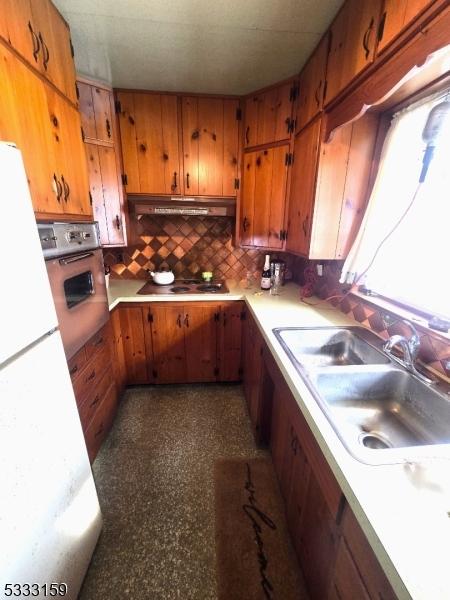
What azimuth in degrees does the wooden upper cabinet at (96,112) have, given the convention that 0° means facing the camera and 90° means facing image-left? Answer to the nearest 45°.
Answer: approximately 315°

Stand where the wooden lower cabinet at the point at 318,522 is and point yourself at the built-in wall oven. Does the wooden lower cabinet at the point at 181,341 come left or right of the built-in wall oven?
right

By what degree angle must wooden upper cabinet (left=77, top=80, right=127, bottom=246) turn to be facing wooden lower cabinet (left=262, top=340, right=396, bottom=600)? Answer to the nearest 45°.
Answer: approximately 45° to its right

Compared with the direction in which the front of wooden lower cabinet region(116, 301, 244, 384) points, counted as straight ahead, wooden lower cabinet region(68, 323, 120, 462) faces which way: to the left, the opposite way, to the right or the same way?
to the left

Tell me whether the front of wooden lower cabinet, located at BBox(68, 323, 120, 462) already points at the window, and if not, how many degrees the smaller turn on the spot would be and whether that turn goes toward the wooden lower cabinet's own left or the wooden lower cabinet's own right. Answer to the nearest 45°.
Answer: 0° — it already faces it

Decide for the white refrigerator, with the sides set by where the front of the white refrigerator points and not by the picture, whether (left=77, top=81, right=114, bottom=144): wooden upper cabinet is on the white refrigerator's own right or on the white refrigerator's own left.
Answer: on the white refrigerator's own left

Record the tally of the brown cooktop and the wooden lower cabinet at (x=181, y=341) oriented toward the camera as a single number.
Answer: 2

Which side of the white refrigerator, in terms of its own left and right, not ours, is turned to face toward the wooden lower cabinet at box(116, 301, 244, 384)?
left

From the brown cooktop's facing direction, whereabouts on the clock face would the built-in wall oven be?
The built-in wall oven is roughly at 1 o'clock from the brown cooktop.

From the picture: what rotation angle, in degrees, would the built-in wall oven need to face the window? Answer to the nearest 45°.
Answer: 0° — it already faces it

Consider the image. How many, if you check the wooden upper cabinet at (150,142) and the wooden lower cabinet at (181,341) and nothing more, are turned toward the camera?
2

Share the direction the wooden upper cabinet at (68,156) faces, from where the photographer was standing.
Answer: facing the viewer and to the right of the viewer
